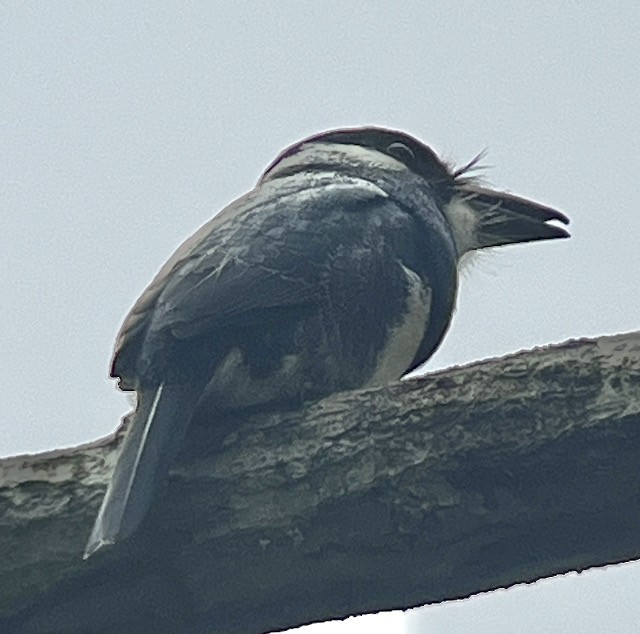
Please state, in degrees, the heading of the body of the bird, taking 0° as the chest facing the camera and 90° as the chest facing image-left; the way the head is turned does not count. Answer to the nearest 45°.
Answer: approximately 270°
